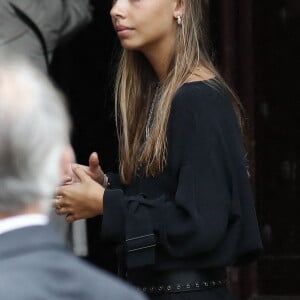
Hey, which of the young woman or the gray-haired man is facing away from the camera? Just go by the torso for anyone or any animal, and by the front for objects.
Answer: the gray-haired man

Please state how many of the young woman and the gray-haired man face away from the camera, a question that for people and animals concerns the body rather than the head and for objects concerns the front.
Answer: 1

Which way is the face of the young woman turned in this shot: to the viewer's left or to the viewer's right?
to the viewer's left

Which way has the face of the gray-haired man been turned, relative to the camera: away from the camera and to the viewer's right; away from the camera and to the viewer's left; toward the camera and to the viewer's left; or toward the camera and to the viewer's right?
away from the camera and to the viewer's right

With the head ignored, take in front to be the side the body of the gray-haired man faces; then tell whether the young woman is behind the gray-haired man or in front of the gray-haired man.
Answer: in front

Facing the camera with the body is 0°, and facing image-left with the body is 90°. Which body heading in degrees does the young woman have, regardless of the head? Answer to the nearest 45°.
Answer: approximately 45°

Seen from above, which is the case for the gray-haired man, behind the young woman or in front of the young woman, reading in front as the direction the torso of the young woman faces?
in front

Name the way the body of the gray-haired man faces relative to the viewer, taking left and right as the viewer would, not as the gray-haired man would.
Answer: facing away from the viewer
